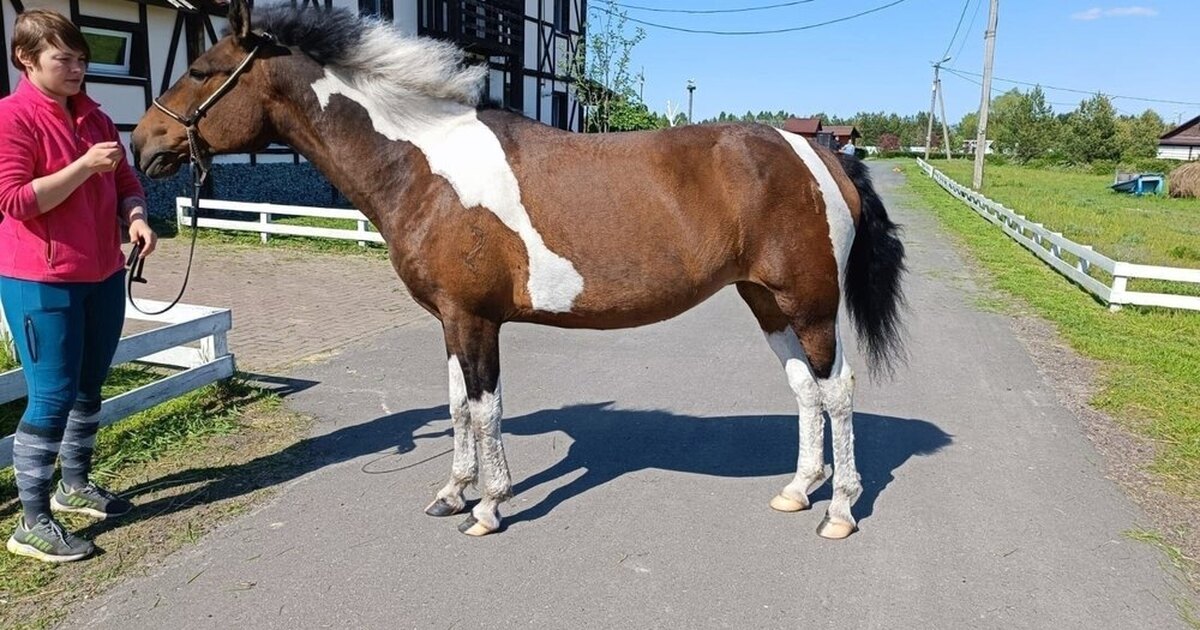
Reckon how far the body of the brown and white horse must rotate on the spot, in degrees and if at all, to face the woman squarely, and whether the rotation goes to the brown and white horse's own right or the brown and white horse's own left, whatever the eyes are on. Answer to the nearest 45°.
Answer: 0° — it already faces them

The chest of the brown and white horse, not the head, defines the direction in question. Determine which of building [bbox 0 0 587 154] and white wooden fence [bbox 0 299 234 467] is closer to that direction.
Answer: the white wooden fence

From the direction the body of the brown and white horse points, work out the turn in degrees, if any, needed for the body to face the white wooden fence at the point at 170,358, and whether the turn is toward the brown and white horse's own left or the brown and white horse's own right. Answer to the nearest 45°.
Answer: approximately 45° to the brown and white horse's own right

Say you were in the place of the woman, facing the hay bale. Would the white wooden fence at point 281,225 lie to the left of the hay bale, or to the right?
left

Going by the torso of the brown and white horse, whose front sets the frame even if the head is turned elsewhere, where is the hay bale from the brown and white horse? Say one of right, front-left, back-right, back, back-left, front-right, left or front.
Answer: back-right

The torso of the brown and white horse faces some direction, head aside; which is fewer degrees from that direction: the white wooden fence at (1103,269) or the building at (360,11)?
the building

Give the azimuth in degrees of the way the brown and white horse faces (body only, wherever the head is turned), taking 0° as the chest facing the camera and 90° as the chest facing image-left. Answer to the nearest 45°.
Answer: approximately 90°

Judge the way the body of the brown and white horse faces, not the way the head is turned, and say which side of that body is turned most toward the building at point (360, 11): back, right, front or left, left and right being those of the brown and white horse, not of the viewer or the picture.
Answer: right

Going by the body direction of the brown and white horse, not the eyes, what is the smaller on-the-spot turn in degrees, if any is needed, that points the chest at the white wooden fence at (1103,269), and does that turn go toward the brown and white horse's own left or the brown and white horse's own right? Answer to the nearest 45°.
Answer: approximately 135° to the brown and white horse's own right

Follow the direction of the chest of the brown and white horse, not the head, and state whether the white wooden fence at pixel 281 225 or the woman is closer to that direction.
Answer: the woman

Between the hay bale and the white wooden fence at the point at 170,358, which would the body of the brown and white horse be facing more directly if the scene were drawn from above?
the white wooden fence
